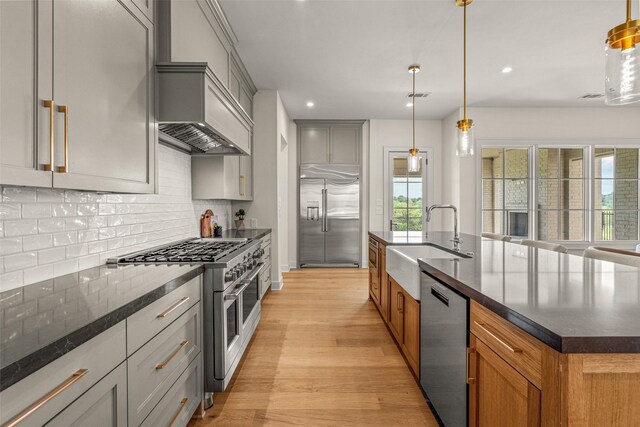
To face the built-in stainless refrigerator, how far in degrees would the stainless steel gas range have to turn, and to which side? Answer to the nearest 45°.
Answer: approximately 45° to its left

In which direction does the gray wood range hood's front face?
to the viewer's right

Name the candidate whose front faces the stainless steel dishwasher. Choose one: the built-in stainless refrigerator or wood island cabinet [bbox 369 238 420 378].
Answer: the built-in stainless refrigerator

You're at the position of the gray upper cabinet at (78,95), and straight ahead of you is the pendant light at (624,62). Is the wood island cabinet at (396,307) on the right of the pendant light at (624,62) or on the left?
left

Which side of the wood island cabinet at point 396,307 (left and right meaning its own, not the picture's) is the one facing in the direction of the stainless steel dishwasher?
left

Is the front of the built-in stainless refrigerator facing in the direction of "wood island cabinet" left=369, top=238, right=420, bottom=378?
yes

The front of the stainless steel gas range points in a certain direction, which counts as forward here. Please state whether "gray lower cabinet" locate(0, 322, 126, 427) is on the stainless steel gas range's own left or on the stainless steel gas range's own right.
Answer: on the stainless steel gas range's own right

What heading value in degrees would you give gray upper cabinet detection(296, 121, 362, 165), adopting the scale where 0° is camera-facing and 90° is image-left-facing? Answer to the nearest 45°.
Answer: approximately 0°

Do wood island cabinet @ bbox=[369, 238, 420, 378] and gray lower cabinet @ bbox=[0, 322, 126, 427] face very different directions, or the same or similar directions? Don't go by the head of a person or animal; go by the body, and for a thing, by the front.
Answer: very different directions

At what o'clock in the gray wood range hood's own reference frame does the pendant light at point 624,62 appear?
The pendant light is roughly at 1 o'clock from the gray wood range hood.

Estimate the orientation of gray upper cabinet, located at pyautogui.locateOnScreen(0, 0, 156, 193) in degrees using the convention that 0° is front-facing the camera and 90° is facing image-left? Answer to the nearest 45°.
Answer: approximately 315°

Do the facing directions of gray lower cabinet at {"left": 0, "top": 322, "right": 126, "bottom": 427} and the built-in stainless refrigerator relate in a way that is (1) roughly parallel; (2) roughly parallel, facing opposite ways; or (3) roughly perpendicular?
roughly perpendicular
